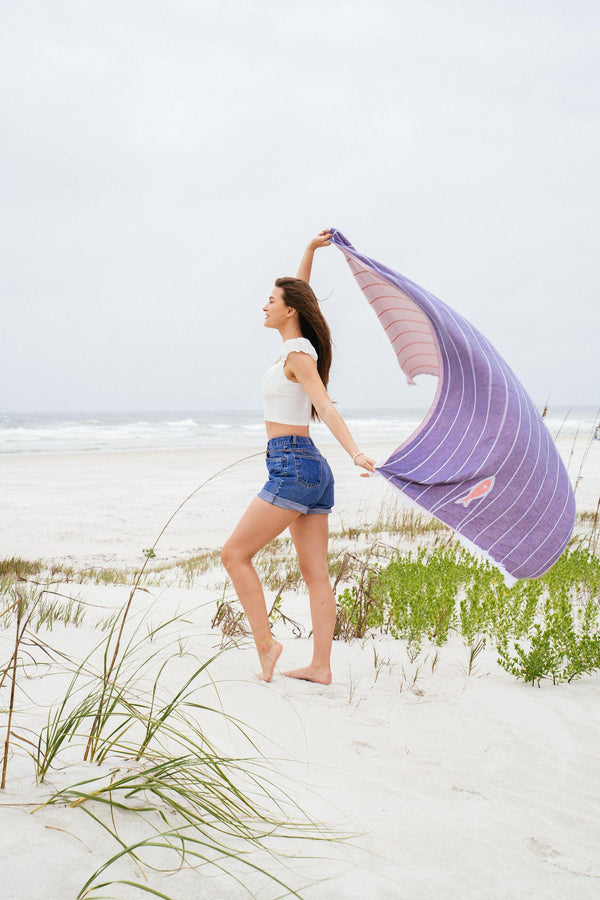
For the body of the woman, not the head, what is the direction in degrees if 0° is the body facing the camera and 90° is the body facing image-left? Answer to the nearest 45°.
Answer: approximately 90°
